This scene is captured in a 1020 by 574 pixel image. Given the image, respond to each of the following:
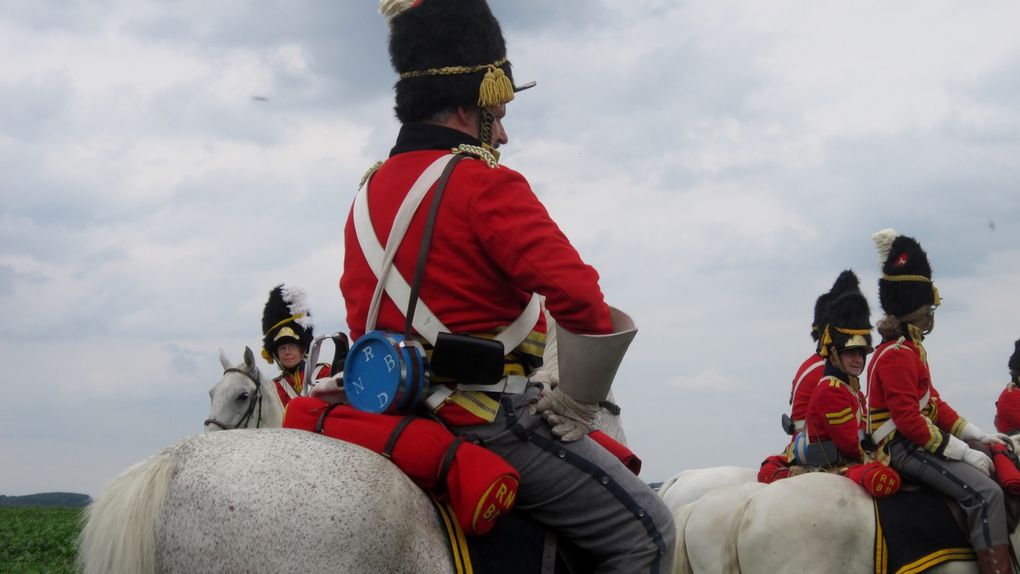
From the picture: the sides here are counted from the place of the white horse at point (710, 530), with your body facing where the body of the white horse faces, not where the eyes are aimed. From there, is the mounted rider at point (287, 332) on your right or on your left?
on your left

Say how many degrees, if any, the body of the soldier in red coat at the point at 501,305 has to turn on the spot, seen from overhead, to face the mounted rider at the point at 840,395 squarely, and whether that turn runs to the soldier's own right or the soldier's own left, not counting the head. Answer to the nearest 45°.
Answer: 0° — they already face them

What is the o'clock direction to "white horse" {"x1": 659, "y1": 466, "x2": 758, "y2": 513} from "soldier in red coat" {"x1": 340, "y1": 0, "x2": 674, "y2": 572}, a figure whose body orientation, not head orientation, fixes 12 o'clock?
The white horse is roughly at 11 o'clock from the soldier in red coat.

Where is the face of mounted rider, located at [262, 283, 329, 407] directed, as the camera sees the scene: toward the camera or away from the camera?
toward the camera

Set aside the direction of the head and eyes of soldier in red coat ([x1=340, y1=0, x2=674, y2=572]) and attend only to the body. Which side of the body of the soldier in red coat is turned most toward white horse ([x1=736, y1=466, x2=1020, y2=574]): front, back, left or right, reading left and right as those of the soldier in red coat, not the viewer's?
front

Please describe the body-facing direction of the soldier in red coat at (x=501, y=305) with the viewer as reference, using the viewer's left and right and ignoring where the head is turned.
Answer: facing away from the viewer and to the right of the viewer

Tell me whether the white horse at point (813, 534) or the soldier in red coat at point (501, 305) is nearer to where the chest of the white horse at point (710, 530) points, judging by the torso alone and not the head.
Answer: the white horse

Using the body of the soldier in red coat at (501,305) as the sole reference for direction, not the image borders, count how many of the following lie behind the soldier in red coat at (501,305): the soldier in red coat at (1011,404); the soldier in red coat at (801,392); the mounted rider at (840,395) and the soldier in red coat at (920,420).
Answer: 0

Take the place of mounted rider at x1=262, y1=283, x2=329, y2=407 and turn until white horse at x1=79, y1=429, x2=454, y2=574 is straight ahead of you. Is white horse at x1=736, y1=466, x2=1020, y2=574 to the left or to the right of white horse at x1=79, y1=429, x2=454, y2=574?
left

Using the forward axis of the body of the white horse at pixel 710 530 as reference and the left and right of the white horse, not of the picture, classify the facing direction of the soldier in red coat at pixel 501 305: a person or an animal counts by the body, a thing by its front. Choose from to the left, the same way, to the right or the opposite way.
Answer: the same way
